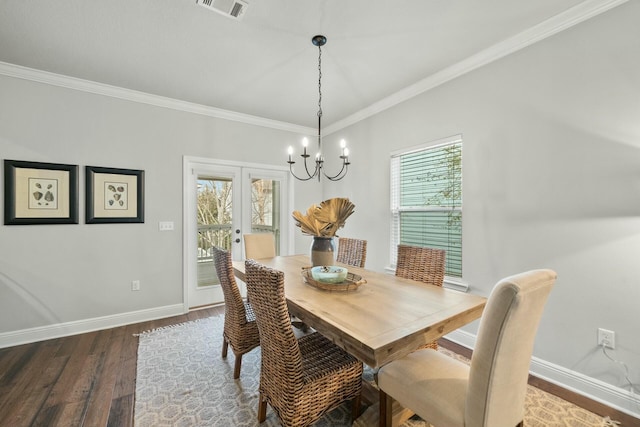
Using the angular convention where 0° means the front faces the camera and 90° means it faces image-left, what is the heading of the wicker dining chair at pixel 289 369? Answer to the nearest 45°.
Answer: approximately 225°

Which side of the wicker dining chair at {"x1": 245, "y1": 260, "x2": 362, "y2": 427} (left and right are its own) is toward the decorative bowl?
front

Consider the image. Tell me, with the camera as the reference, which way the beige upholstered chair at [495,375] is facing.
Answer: facing away from the viewer and to the left of the viewer

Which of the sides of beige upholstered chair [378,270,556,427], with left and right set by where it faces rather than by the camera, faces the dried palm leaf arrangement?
front

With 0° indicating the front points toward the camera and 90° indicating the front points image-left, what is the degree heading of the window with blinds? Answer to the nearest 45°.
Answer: approximately 45°

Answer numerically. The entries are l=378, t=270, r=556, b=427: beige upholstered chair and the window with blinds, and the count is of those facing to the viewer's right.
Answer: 0

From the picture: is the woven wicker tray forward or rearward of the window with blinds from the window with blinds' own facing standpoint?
forward

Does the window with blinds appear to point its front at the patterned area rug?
yes

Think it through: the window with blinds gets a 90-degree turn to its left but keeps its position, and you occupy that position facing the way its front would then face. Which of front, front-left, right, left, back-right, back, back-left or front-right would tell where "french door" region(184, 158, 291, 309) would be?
back-right

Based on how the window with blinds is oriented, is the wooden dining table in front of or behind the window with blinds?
in front

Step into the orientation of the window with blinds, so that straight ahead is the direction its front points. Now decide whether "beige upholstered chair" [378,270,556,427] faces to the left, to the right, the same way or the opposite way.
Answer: to the right

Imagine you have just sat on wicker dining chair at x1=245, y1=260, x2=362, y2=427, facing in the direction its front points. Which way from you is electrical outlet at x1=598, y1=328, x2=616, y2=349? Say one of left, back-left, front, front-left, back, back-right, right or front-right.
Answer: front-right
